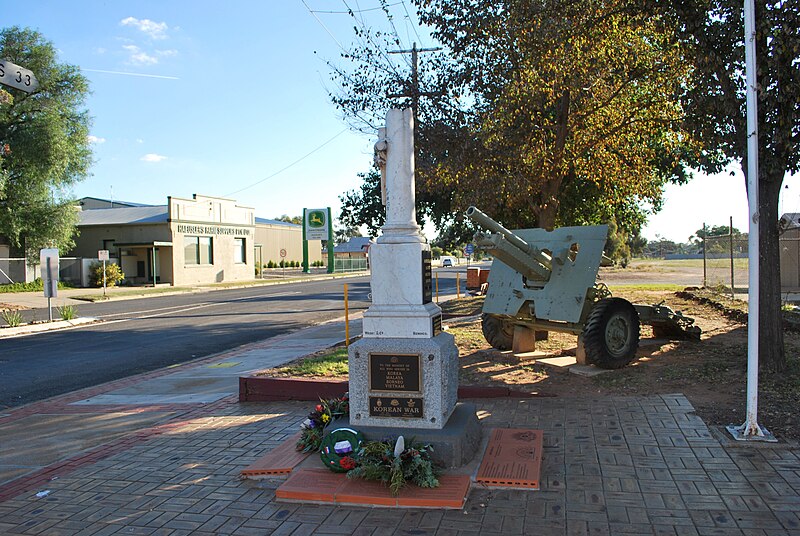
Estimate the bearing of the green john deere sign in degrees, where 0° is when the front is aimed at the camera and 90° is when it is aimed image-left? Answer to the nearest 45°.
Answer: approximately 0°

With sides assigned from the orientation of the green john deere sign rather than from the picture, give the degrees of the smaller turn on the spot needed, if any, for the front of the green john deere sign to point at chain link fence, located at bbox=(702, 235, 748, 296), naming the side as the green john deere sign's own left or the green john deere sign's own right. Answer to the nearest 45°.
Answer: approximately 45° to the green john deere sign's own left

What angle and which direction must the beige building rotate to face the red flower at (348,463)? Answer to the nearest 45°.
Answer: approximately 45° to its right

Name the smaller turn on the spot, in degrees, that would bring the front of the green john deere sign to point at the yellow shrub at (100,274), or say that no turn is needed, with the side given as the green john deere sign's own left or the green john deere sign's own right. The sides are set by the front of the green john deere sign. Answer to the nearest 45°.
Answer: approximately 90° to the green john deere sign's own right

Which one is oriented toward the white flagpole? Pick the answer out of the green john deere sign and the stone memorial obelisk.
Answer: the green john deere sign

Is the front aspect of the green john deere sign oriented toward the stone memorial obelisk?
yes

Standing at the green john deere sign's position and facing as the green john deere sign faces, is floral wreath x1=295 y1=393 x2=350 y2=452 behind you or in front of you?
in front

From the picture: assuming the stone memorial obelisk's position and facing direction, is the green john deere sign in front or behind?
behind

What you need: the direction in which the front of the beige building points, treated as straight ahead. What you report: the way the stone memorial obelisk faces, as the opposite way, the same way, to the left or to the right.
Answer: to the right

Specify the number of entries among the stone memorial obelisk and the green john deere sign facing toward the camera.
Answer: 2

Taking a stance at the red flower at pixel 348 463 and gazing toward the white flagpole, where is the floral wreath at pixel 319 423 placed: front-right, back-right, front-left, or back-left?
back-left
